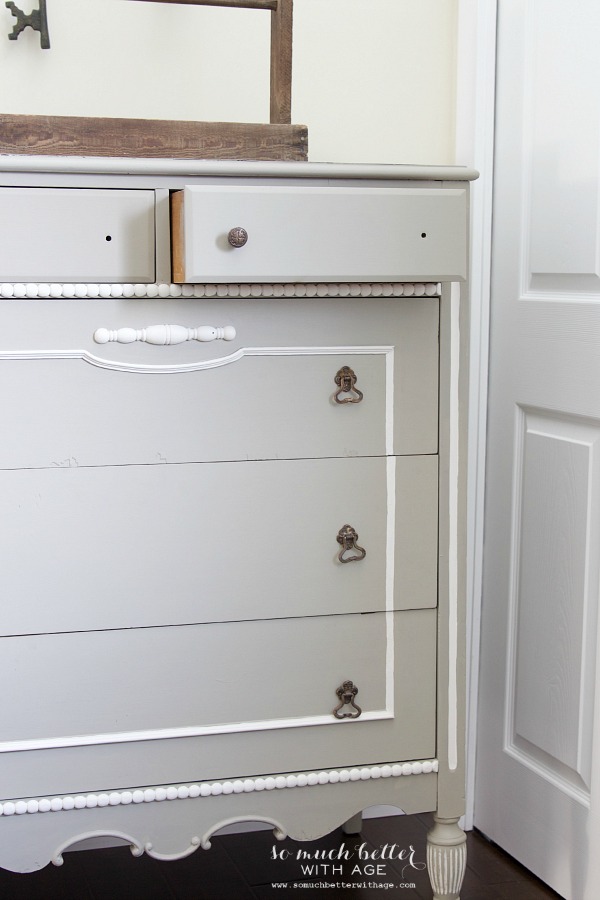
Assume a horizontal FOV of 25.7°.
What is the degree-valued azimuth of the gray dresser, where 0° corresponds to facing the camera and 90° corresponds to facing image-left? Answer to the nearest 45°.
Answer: approximately 0°

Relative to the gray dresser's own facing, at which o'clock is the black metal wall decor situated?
The black metal wall decor is roughly at 5 o'clock from the gray dresser.
